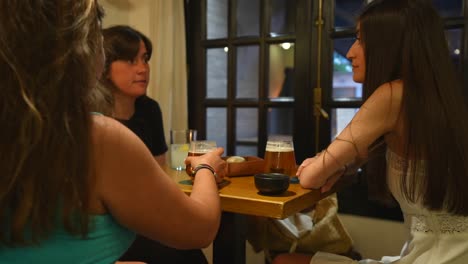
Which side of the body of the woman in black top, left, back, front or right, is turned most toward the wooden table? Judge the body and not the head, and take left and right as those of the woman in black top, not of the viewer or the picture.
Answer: front

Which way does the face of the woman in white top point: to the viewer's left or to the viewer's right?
to the viewer's left

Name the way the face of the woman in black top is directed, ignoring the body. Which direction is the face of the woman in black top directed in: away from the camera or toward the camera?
toward the camera

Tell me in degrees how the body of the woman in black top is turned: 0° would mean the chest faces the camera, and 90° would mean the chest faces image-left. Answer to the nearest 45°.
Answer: approximately 315°

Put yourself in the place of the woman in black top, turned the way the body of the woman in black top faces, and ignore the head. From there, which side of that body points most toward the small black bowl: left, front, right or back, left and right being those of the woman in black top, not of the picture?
front
